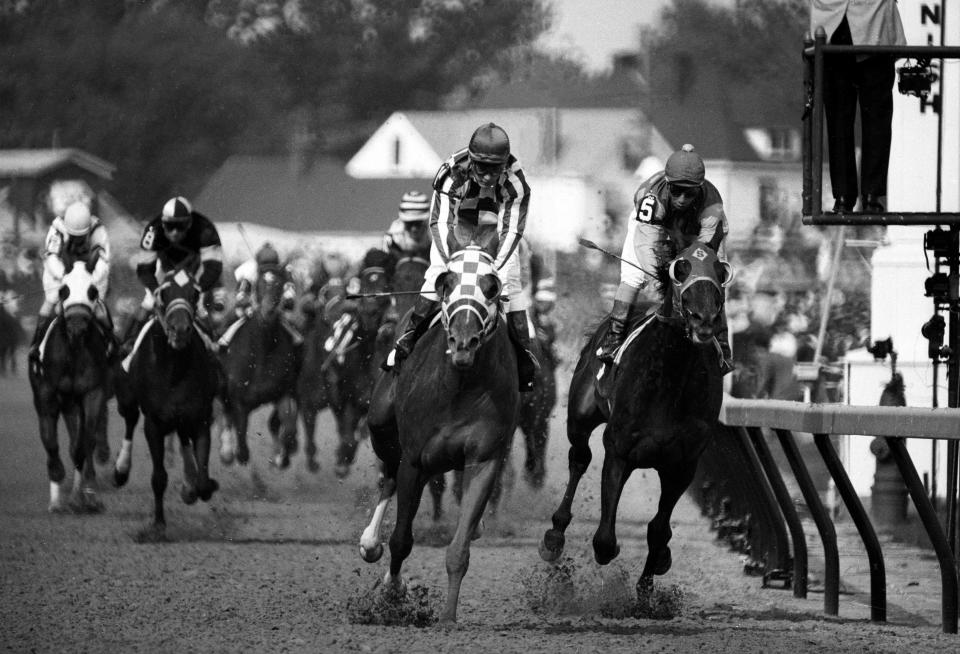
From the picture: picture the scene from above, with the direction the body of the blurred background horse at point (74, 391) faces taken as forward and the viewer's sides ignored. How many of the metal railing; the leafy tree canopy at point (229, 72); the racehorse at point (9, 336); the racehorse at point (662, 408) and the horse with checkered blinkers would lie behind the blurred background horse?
2

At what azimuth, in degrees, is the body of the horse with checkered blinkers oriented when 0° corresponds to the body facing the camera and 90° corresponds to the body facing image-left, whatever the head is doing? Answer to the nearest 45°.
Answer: approximately 0°

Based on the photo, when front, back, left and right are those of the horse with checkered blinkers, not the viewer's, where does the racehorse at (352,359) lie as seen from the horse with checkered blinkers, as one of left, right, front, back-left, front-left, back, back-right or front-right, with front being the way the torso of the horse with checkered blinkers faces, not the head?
back

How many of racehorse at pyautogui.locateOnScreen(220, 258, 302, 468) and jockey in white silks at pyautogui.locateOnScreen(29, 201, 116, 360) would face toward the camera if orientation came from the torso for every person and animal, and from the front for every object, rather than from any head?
2

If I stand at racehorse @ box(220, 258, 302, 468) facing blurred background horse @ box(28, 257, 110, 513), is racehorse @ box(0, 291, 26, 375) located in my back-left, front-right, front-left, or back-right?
back-right

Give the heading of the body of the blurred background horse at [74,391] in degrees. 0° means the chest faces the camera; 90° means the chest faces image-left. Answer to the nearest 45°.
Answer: approximately 0°

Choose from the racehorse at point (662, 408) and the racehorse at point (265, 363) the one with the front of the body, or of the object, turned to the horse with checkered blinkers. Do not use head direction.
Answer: the racehorse at point (265, 363)

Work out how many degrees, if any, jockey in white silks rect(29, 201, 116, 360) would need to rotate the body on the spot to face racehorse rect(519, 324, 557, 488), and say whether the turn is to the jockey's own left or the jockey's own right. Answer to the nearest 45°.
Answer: approximately 90° to the jockey's own left

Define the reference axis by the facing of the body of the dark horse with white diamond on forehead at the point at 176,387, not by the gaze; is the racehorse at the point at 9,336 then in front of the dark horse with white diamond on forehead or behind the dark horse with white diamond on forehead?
behind

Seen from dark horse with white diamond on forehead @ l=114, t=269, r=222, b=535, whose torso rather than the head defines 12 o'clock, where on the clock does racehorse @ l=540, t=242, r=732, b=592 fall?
The racehorse is roughly at 11 o'clock from the dark horse with white diamond on forehead.
